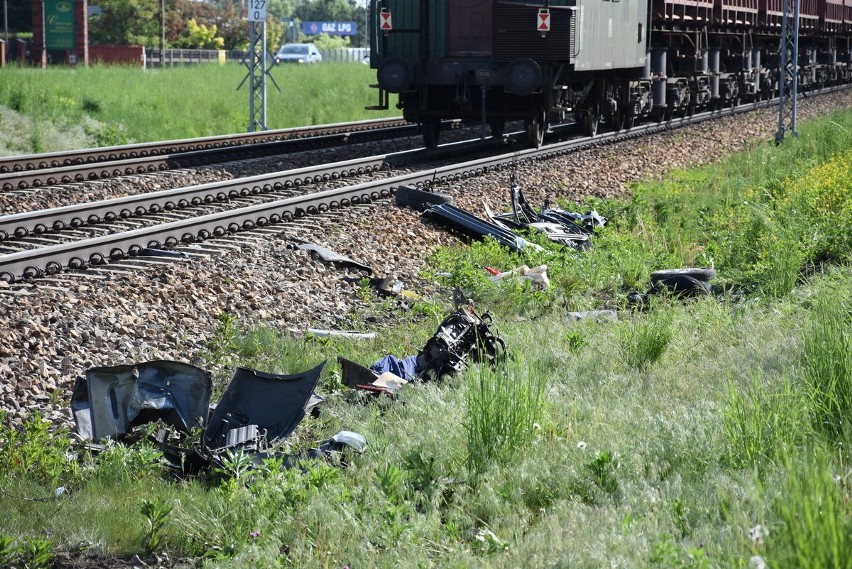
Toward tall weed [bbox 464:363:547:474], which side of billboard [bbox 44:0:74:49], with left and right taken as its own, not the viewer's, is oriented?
front

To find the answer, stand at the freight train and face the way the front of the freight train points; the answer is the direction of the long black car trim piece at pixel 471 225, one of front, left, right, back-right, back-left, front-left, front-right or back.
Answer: back-right

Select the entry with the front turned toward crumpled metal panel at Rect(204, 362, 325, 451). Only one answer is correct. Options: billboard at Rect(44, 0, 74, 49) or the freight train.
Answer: the billboard

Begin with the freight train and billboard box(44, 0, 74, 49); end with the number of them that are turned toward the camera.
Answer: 1

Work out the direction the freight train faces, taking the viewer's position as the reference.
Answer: facing away from the viewer and to the right of the viewer

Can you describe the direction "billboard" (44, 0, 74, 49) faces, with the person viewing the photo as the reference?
facing the viewer

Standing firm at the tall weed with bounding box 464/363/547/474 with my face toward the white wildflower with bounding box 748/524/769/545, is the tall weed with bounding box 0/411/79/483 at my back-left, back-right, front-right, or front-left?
back-right

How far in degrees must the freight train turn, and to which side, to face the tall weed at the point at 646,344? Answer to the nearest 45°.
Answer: approximately 135° to its right

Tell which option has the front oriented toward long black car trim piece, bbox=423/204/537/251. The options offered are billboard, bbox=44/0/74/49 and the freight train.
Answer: the billboard

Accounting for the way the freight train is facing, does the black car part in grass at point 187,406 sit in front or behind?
behind

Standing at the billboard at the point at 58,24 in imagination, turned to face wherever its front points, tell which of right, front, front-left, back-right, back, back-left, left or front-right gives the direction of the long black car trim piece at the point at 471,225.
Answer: front

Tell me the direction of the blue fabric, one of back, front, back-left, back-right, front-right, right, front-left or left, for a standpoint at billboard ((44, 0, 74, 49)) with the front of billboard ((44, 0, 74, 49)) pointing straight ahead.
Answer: front

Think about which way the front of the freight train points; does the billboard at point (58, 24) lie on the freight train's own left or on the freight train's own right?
on the freight train's own left

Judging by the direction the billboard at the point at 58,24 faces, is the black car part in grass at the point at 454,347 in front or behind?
in front

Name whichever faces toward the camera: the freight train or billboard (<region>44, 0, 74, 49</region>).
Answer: the billboard

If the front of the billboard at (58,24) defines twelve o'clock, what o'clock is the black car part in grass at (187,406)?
The black car part in grass is roughly at 12 o'clock from the billboard.

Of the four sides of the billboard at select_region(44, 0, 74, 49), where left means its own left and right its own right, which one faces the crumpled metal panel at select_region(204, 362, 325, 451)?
front

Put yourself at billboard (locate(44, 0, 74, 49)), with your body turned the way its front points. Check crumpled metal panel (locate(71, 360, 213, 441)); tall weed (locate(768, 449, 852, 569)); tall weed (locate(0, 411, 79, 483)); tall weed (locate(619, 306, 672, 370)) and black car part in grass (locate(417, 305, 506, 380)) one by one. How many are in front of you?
5

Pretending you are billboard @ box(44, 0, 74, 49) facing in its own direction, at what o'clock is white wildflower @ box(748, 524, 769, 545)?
The white wildflower is roughly at 12 o'clock from the billboard.

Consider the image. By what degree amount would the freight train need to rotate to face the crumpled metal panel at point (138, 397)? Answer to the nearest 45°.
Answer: approximately 135° to its right
